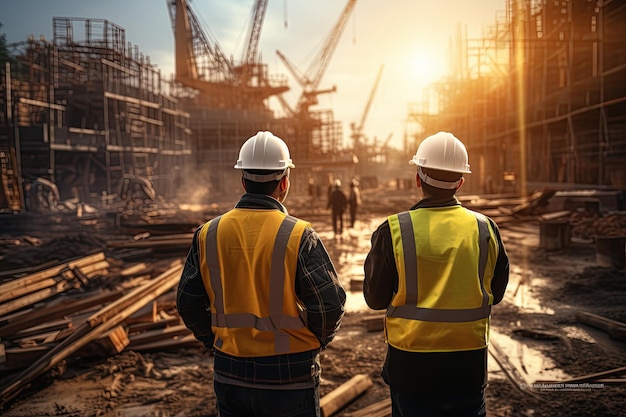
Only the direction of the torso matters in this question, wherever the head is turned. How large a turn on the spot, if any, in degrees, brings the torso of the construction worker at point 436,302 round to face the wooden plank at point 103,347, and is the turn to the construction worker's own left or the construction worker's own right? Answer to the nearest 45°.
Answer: approximately 45° to the construction worker's own left

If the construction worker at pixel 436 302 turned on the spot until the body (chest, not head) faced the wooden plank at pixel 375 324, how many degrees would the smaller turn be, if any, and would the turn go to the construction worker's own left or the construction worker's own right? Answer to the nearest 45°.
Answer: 0° — they already face it

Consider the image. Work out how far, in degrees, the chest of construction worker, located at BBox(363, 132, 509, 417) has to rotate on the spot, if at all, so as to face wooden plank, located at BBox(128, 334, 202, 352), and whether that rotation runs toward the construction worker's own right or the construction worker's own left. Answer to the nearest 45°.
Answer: approximately 45° to the construction worker's own left

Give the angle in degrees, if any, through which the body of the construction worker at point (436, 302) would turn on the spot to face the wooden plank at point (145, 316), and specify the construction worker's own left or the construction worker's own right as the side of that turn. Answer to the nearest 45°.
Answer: approximately 45° to the construction worker's own left

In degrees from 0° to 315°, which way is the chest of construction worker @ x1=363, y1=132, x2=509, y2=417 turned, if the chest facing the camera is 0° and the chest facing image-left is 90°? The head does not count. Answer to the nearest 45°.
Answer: approximately 180°
